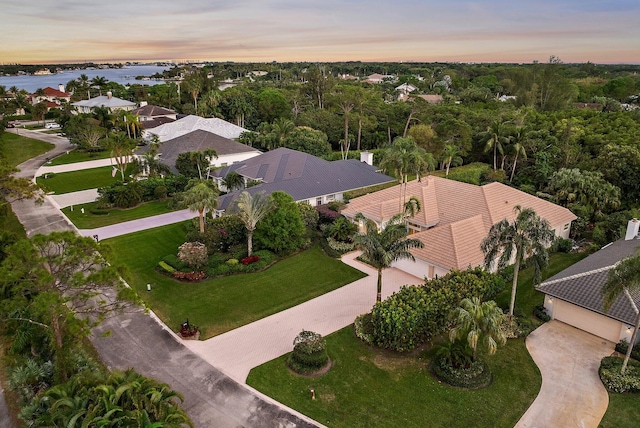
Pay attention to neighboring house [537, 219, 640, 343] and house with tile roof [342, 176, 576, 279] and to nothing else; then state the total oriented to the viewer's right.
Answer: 0

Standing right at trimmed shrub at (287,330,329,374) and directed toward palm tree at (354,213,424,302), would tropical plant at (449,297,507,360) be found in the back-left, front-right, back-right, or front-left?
front-right

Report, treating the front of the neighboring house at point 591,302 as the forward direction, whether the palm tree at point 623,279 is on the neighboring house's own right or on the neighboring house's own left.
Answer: on the neighboring house's own left

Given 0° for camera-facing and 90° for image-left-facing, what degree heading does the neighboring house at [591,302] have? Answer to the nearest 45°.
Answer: approximately 45°

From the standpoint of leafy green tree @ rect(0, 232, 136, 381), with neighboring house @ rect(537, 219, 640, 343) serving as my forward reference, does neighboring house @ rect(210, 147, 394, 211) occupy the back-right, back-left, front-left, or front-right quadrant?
front-left

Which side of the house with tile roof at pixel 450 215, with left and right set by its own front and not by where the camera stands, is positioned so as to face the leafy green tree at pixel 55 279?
front

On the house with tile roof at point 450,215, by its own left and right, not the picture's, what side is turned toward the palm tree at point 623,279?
left

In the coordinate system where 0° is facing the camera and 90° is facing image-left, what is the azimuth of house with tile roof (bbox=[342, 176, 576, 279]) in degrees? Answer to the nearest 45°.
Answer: approximately 45°

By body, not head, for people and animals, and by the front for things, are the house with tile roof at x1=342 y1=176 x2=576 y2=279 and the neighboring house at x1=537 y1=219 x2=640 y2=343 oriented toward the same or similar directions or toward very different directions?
same or similar directions
